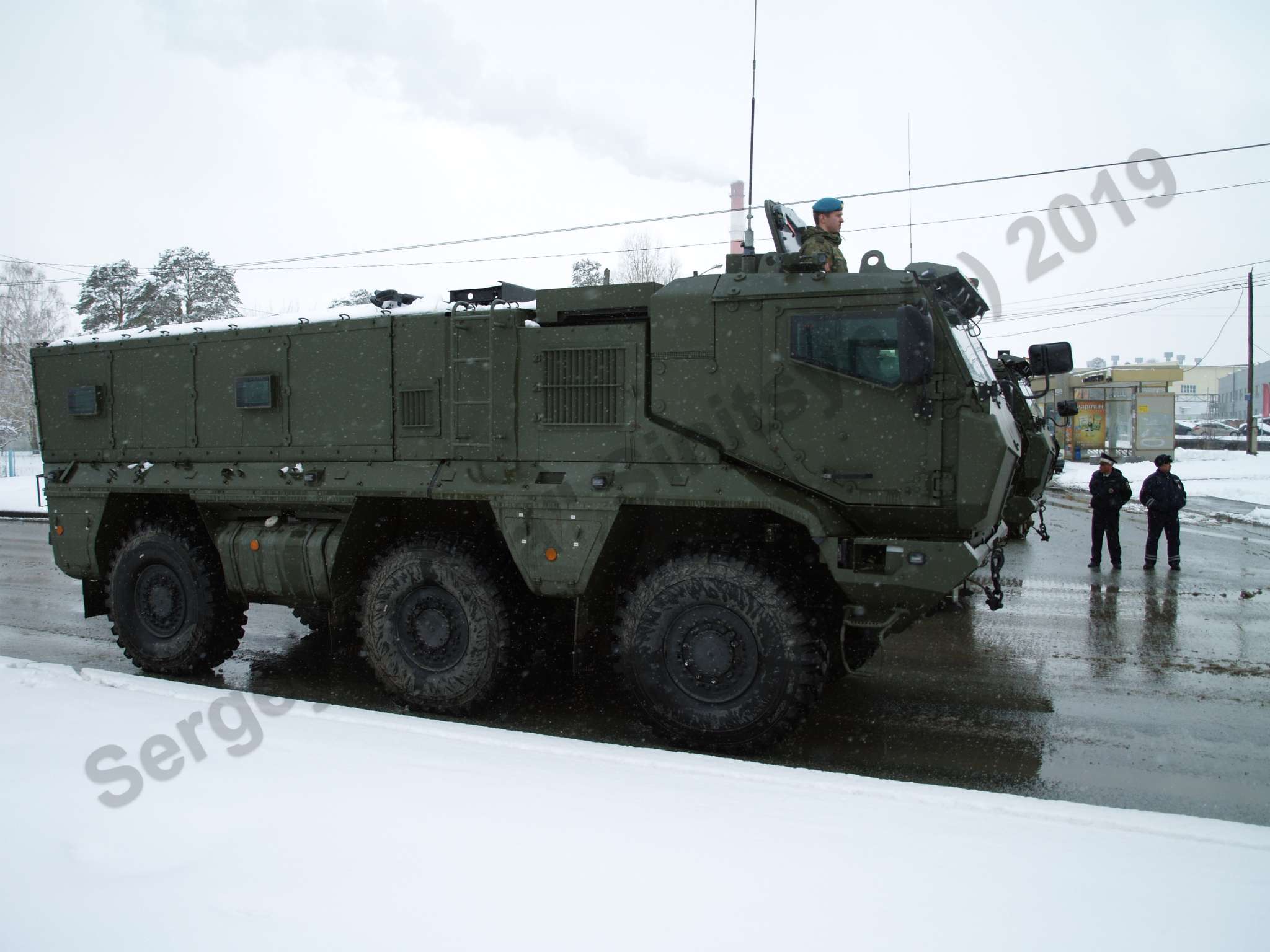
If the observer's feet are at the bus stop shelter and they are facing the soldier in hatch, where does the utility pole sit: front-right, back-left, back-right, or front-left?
back-left

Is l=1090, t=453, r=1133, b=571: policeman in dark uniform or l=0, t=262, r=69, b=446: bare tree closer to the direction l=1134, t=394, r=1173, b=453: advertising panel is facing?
the policeman in dark uniform

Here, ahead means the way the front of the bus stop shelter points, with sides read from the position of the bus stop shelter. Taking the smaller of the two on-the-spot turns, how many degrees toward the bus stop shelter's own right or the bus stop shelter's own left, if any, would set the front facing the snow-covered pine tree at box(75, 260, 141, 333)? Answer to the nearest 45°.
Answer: approximately 90° to the bus stop shelter's own right

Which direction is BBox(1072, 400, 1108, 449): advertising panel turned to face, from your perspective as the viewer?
facing the viewer

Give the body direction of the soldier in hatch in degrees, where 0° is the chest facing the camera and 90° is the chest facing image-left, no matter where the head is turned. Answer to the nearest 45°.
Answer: approximately 270°

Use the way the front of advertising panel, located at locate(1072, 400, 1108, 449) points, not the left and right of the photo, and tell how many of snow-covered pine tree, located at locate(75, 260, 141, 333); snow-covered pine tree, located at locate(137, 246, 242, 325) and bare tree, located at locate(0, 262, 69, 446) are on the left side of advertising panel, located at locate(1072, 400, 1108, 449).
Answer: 0

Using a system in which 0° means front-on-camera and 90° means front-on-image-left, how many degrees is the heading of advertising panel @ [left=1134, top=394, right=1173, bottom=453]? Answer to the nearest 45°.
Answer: approximately 0°

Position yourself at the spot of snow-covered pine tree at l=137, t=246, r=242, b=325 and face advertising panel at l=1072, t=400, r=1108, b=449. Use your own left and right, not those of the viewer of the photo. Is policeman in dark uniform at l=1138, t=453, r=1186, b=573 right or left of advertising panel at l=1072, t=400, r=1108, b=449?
right

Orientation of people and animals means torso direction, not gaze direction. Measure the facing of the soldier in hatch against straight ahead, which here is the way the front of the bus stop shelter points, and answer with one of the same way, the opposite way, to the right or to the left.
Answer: to the left

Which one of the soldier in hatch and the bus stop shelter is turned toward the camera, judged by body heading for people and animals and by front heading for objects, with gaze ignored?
the bus stop shelter

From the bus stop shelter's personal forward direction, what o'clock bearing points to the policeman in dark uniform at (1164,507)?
The policeman in dark uniform is roughly at 12 o'clock from the bus stop shelter.
